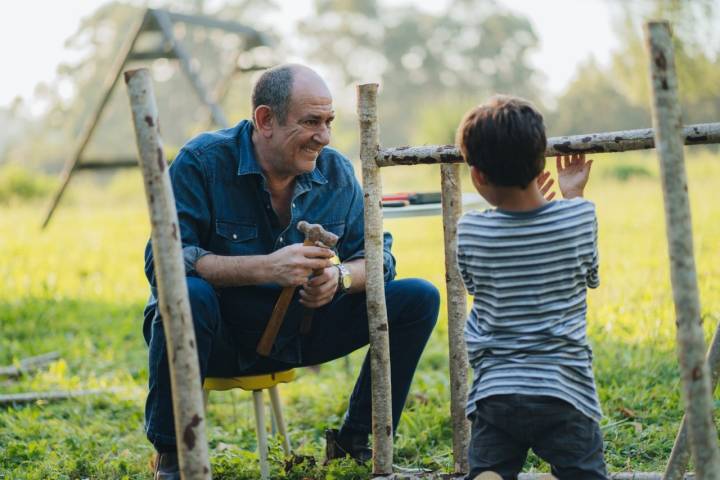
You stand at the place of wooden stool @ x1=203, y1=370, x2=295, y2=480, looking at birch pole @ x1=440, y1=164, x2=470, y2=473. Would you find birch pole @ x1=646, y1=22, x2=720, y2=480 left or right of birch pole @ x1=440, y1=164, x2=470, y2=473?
right

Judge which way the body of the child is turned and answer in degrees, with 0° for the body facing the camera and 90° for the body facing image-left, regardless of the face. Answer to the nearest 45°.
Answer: approximately 180°

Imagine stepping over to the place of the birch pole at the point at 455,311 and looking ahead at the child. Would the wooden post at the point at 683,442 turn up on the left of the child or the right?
left
